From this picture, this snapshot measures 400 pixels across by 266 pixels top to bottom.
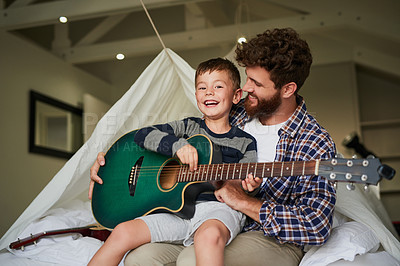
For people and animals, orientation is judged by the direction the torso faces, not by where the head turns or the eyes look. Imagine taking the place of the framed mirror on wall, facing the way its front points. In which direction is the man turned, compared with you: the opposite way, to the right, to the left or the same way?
to the right

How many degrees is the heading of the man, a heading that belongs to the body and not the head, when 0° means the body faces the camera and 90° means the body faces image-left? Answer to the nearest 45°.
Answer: approximately 45°

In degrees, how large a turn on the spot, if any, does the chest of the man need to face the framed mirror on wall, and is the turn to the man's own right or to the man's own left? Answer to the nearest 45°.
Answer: approximately 90° to the man's own right

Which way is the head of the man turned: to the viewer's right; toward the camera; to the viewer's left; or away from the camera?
to the viewer's left

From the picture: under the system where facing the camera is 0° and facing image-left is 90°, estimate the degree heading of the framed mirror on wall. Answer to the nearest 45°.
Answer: approximately 315°

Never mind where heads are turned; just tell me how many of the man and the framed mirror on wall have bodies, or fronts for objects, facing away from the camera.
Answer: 0
